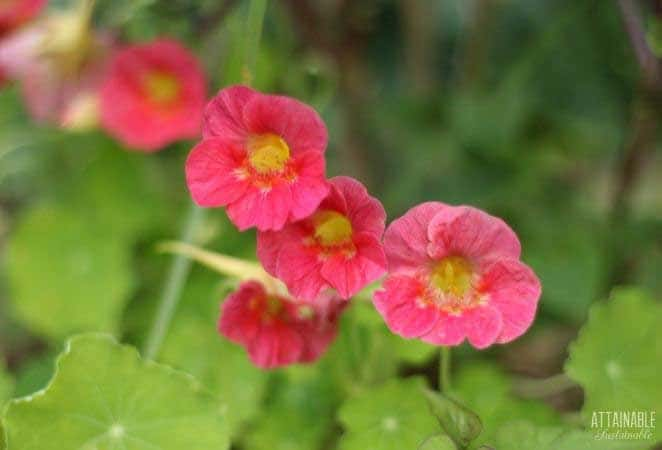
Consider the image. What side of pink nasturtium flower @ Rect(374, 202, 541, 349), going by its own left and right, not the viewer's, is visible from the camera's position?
front

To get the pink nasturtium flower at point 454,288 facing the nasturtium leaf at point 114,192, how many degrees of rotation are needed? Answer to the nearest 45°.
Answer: approximately 135° to its right

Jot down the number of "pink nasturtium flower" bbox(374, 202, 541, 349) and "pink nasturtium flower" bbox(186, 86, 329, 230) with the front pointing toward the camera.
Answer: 2

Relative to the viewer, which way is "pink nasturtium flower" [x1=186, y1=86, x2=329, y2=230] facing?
toward the camera

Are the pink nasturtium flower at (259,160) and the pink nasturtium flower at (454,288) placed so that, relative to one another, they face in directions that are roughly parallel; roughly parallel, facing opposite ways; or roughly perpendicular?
roughly parallel
